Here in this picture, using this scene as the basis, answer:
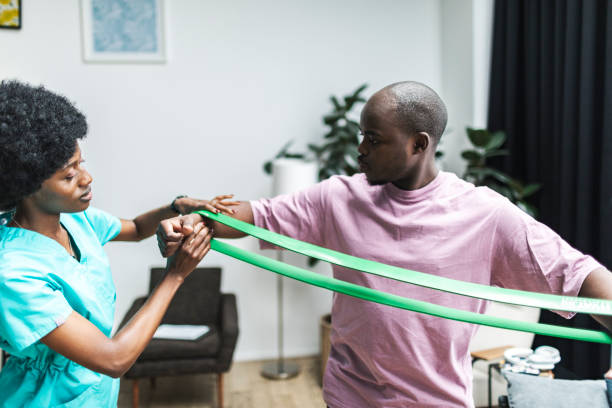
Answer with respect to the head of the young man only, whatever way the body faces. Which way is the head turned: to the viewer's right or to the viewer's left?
to the viewer's left

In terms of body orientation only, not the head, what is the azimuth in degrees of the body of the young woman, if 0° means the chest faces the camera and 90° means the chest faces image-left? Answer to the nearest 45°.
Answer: approximately 315°

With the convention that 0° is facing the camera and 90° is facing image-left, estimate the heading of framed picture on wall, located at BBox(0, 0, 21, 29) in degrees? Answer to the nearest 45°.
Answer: approximately 0°

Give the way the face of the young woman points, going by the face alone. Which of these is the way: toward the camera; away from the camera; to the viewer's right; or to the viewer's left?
to the viewer's right

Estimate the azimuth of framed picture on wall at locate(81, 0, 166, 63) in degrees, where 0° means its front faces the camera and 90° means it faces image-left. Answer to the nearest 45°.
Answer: approximately 0°

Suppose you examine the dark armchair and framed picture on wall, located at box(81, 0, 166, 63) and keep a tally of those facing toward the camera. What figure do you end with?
2

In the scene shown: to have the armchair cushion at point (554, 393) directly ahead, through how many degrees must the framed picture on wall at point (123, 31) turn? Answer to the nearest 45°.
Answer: approximately 45° to its left

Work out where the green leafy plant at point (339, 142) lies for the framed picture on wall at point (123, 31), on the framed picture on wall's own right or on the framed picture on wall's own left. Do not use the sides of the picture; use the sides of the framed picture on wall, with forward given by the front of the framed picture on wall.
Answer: on the framed picture on wall's own left
